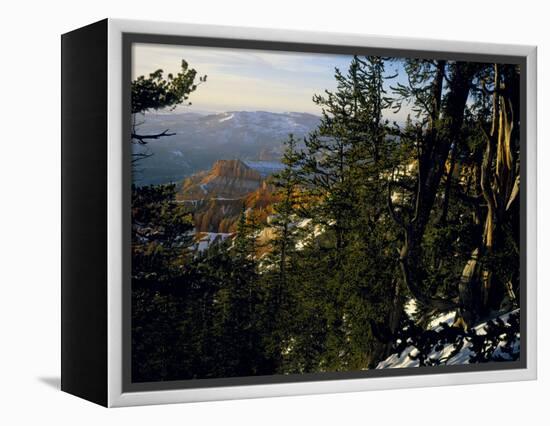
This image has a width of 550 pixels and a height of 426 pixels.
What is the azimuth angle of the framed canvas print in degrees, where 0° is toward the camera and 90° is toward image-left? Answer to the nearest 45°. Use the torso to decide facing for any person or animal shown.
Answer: approximately 315°
